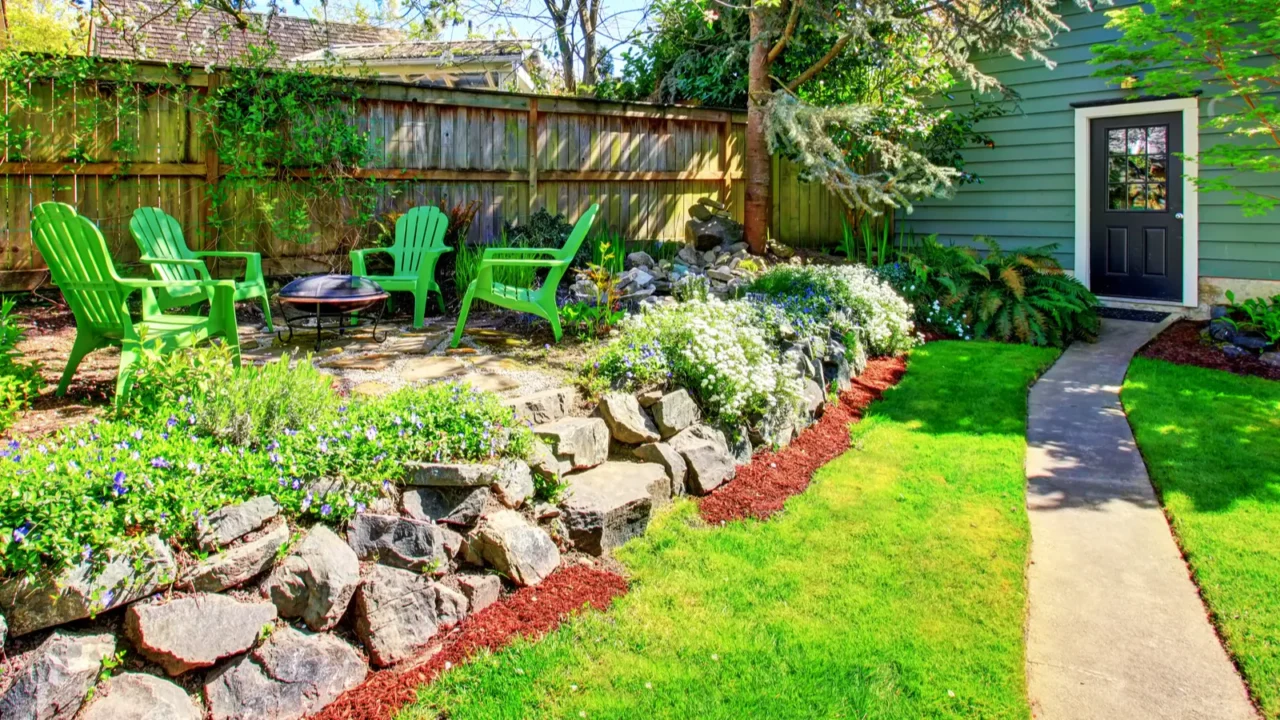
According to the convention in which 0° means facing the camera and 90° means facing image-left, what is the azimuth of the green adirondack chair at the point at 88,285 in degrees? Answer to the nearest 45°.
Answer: approximately 225°

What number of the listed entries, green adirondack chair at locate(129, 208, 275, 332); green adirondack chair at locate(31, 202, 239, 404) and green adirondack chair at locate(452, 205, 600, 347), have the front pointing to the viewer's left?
1

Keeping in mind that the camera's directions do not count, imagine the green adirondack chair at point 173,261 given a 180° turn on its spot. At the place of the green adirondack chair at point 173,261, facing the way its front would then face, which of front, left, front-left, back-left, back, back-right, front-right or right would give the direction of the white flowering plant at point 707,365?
back

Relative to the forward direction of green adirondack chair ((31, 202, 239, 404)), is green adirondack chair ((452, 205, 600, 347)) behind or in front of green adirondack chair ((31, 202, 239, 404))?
in front

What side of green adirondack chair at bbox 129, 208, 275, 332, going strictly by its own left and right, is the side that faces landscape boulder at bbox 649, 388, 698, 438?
front

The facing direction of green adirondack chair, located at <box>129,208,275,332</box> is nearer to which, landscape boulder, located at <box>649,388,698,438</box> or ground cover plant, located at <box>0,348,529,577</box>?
the landscape boulder

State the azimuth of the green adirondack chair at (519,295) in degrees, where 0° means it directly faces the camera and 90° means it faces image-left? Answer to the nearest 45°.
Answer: approximately 90°

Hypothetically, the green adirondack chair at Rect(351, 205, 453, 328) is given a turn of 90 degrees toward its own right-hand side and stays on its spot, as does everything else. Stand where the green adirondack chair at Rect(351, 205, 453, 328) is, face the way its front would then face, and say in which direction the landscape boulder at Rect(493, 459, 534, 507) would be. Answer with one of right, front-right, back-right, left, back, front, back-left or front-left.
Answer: back-left

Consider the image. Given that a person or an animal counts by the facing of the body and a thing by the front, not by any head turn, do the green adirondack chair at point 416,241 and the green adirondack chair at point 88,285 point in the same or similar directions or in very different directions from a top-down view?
very different directions

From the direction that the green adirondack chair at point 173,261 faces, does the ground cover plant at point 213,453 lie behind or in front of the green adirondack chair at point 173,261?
in front

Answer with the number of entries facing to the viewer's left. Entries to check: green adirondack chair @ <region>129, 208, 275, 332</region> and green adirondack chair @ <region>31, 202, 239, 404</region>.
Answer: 0

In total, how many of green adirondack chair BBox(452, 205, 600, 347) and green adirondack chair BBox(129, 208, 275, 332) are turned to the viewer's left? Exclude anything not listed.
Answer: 1
